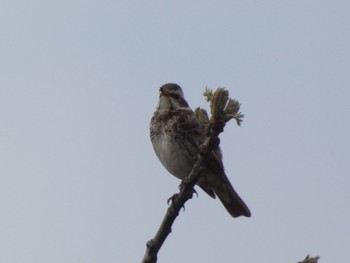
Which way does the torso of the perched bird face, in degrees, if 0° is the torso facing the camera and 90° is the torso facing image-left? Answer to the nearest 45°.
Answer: approximately 45°
